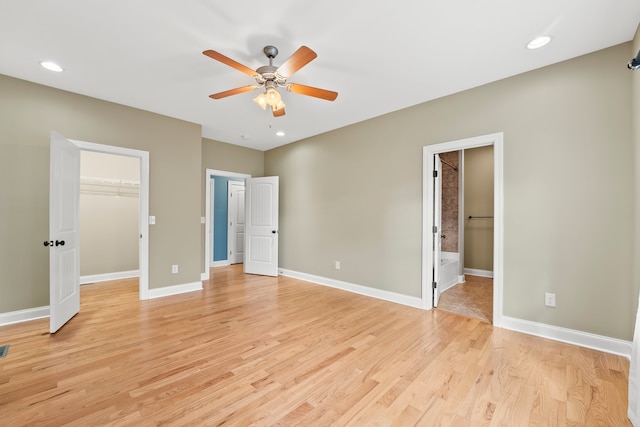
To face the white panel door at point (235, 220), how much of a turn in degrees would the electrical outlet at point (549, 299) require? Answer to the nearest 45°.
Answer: approximately 90° to its right

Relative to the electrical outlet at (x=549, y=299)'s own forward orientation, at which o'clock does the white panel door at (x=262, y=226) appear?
The white panel door is roughly at 3 o'clock from the electrical outlet.

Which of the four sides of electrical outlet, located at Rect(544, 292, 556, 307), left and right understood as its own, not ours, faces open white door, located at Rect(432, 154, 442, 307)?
right

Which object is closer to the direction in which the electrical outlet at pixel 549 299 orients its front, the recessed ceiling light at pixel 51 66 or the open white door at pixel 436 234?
the recessed ceiling light

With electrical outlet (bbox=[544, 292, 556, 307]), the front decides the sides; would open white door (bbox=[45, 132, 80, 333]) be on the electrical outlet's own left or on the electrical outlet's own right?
on the electrical outlet's own right

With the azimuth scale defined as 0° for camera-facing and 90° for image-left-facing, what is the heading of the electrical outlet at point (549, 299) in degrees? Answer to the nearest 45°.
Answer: approximately 0°
